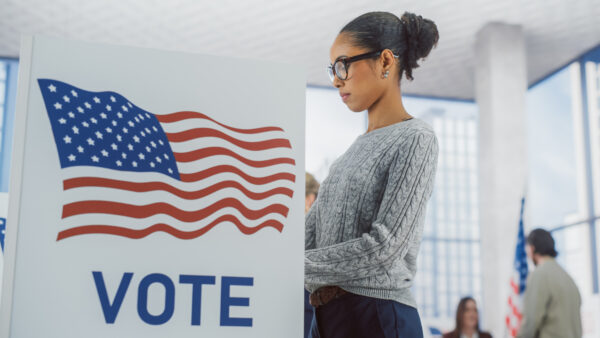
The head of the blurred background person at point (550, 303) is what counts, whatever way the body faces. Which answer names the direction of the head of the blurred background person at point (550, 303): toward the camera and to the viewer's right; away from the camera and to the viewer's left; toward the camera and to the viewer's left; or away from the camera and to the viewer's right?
away from the camera and to the viewer's left

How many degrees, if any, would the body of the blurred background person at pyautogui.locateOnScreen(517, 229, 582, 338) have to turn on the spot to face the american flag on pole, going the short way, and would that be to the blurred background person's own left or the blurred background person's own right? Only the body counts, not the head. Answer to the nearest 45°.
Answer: approximately 45° to the blurred background person's own right

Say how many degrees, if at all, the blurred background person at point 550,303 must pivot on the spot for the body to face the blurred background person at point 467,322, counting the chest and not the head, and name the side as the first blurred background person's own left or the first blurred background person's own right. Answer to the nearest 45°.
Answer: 0° — they already face them

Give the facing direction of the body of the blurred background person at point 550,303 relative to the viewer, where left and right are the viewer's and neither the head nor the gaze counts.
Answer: facing away from the viewer and to the left of the viewer

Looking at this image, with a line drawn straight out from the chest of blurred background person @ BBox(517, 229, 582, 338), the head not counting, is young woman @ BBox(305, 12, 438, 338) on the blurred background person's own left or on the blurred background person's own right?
on the blurred background person's own left
